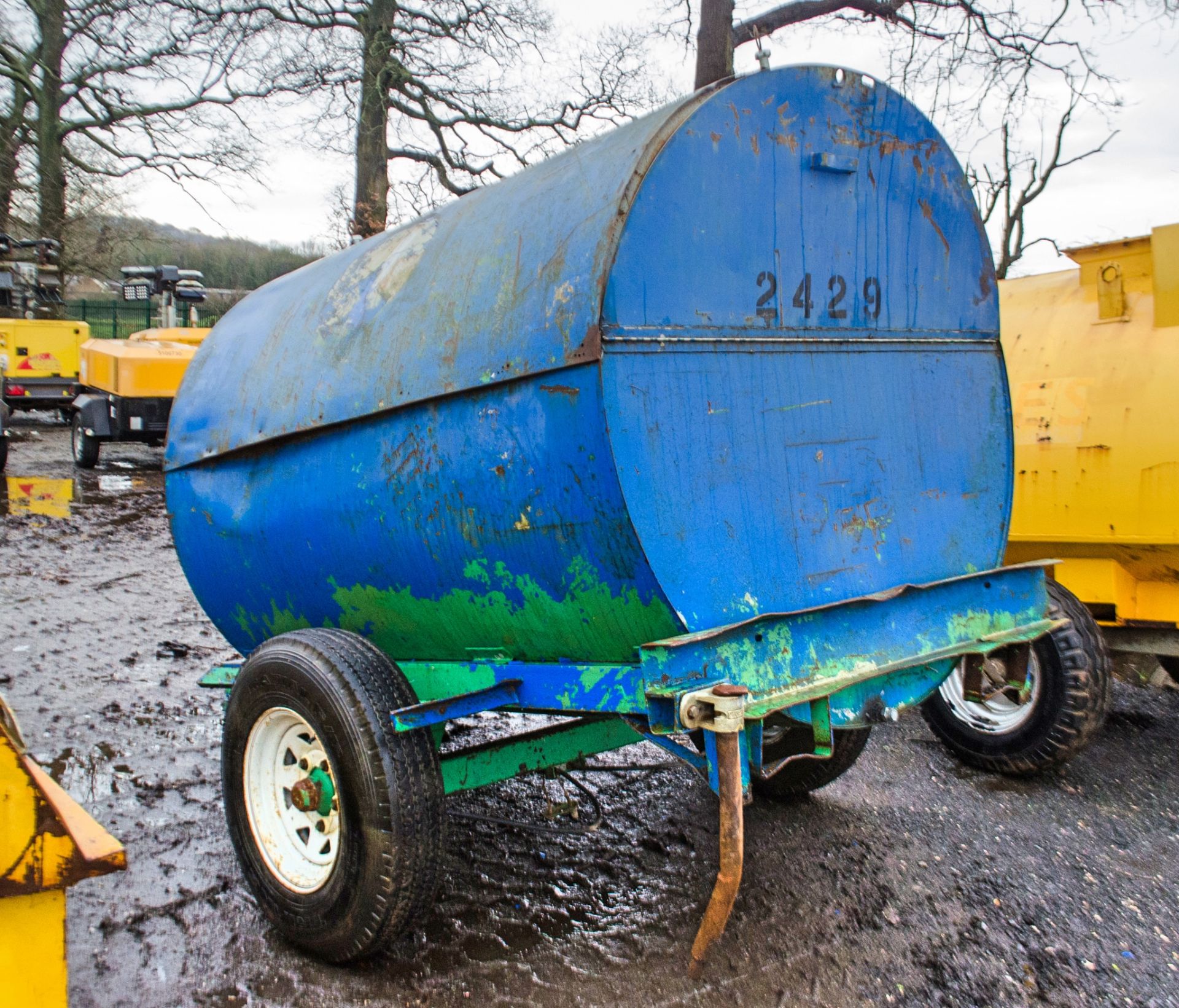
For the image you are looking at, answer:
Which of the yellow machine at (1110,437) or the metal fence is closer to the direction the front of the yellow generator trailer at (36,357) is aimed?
the metal fence

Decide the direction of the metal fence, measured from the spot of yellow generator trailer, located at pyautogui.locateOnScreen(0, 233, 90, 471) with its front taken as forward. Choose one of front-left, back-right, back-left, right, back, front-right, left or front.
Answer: front

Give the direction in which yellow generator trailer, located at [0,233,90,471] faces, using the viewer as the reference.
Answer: facing away from the viewer

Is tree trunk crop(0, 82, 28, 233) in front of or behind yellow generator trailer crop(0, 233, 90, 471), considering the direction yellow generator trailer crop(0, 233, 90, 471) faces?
in front

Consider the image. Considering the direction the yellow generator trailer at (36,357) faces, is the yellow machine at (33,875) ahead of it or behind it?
behind
